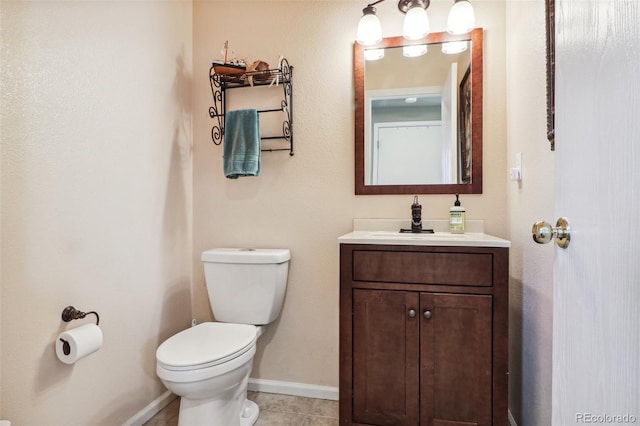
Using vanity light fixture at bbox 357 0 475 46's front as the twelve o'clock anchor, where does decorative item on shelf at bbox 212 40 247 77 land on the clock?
The decorative item on shelf is roughly at 3 o'clock from the vanity light fixture.

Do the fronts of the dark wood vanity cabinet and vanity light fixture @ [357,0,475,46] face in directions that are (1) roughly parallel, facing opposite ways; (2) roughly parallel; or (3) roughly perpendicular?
roughly parallel

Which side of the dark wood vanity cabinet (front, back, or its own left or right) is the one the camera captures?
front

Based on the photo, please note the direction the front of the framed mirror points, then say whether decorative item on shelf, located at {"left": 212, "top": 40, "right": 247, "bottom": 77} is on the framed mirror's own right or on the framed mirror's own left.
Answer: on the framed mirror's own right

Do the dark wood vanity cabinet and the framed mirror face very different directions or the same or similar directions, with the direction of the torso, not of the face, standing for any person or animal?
same or similar directions

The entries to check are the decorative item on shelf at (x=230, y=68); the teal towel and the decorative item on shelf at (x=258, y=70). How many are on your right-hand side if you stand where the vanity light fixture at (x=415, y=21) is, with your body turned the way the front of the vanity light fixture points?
3

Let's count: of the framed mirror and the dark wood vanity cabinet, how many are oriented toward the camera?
2

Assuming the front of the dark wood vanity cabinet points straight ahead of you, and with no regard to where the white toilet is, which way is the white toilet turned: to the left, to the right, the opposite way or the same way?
the same way

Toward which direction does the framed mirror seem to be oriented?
toward the camera

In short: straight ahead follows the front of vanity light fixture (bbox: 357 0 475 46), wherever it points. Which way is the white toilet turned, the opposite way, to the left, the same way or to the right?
the same way

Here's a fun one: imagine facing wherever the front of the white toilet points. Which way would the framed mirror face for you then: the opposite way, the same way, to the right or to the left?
the same way

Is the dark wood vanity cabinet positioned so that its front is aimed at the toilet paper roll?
no

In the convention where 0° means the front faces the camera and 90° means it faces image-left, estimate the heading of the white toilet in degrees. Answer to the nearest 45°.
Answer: approximately 45°
